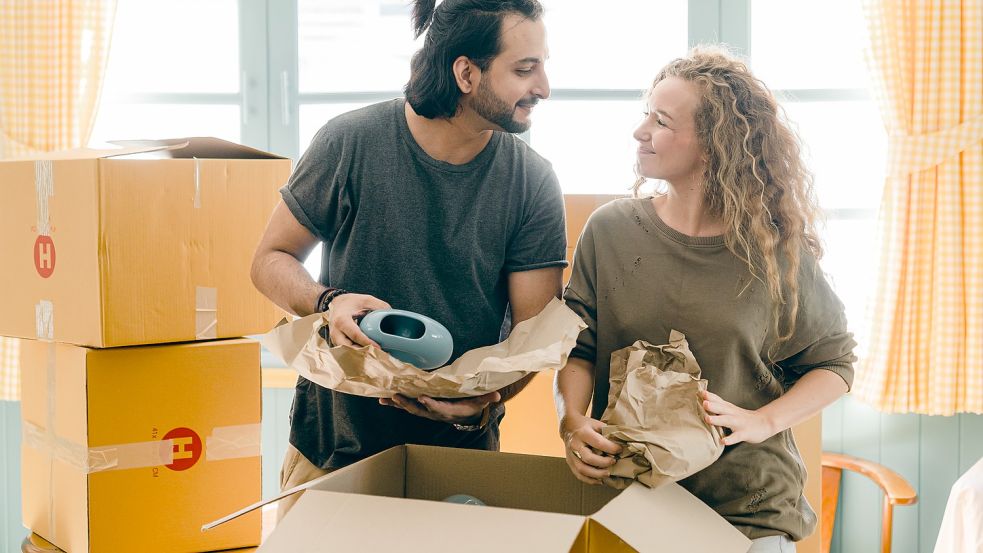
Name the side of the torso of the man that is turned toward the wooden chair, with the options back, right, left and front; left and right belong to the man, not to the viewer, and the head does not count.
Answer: left

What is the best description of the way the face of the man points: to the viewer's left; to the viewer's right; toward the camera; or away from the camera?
to the viewer's right

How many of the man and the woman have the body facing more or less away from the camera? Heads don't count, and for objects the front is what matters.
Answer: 0

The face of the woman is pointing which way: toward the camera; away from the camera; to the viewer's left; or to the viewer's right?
to the viewer's left

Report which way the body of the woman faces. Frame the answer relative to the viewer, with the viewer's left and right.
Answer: facing the viewer and to the left of the viewer

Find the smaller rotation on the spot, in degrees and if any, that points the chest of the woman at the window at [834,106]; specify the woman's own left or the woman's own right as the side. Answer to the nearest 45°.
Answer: approximately 135° to the woman's own right

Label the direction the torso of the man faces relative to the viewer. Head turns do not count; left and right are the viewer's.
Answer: facing the viewer and to the right of the viewer

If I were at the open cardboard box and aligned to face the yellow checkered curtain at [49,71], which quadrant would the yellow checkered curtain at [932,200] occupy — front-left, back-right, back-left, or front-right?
front-right
